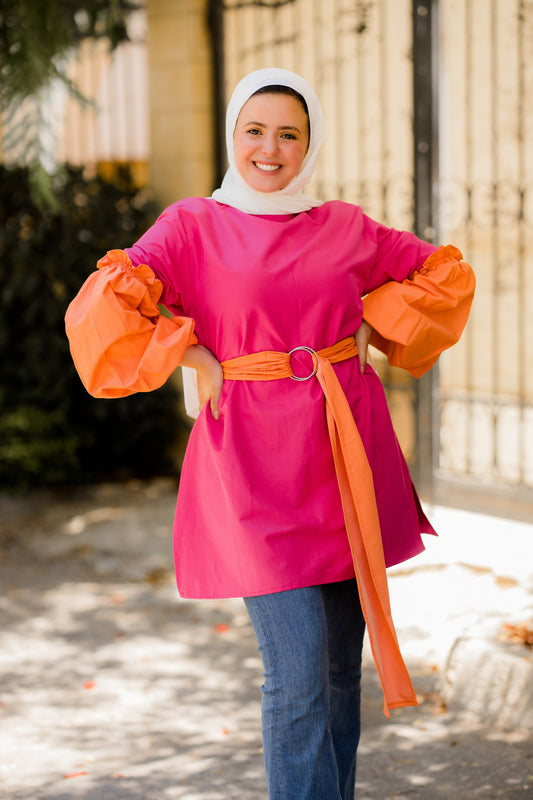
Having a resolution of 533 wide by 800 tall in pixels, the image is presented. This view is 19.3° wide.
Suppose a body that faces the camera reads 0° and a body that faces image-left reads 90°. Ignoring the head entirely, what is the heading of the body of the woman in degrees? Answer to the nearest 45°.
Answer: approximately 0°

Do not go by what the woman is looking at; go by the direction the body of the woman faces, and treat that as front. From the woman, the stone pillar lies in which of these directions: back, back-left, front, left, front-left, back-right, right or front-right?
back

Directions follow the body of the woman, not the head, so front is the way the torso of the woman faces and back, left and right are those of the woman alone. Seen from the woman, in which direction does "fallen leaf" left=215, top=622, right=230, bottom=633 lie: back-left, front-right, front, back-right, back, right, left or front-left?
back

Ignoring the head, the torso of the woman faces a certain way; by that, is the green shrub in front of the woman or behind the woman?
behind

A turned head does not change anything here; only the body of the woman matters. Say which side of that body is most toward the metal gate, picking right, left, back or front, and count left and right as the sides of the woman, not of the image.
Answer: back
